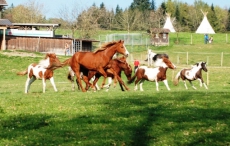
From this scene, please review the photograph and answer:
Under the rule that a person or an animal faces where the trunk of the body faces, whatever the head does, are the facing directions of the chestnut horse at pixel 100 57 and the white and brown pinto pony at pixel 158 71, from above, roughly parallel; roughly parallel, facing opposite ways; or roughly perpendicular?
roughly parallel

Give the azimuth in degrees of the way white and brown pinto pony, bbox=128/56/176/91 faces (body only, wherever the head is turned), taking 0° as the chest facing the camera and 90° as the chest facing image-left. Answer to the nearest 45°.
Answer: approximately 270°

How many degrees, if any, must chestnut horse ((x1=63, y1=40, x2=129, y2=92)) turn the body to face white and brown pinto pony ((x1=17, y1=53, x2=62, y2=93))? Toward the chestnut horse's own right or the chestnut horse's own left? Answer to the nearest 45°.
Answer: approximately 135° to the chestnut horse's own left

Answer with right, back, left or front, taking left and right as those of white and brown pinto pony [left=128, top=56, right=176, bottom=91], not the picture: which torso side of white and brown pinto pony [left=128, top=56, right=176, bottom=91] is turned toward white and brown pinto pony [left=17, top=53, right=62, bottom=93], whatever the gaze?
back

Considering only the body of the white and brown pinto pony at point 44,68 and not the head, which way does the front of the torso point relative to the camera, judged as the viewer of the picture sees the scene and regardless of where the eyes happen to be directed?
to the viewer's right

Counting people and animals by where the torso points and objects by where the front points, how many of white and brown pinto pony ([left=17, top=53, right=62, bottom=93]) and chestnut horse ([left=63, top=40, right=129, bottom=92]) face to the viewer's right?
2

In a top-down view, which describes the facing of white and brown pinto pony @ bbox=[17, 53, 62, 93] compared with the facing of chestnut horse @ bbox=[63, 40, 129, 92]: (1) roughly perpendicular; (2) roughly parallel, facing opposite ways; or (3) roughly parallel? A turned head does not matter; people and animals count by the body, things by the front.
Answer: roughly parallel

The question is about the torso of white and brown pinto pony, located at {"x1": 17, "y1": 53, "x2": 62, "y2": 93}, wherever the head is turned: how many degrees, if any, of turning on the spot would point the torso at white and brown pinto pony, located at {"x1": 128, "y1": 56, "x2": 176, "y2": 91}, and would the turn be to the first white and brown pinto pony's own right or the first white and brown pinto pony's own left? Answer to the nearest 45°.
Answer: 0° — it already faces it

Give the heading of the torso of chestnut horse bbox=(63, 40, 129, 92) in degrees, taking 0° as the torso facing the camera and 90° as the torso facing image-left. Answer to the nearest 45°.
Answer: approximately 270°

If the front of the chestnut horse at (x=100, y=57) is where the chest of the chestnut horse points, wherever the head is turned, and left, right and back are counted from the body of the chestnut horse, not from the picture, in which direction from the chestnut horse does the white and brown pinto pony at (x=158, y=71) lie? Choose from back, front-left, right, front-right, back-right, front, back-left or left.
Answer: front-left
